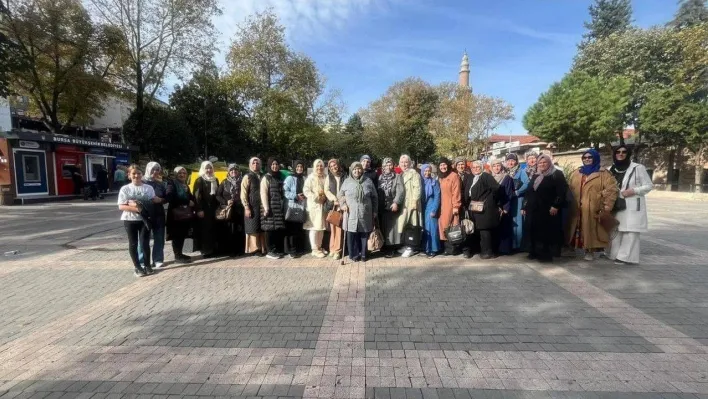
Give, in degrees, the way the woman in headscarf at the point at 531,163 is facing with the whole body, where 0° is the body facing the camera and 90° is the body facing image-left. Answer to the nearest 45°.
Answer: approximately 0°

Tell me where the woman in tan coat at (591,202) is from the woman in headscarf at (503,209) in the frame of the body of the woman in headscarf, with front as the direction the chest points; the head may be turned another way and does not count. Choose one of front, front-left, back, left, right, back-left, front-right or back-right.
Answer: back-left

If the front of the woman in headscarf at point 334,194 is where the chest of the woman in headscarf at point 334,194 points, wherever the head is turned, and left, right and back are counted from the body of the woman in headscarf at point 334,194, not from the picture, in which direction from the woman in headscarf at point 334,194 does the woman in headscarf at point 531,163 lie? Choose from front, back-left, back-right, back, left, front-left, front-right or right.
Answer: left

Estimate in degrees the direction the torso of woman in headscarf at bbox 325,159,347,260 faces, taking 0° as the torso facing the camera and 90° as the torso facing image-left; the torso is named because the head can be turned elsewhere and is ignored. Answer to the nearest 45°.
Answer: approximately 0°

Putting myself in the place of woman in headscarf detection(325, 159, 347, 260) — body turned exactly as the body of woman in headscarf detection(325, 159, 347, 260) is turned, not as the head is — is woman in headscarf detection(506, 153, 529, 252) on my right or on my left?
on my left
